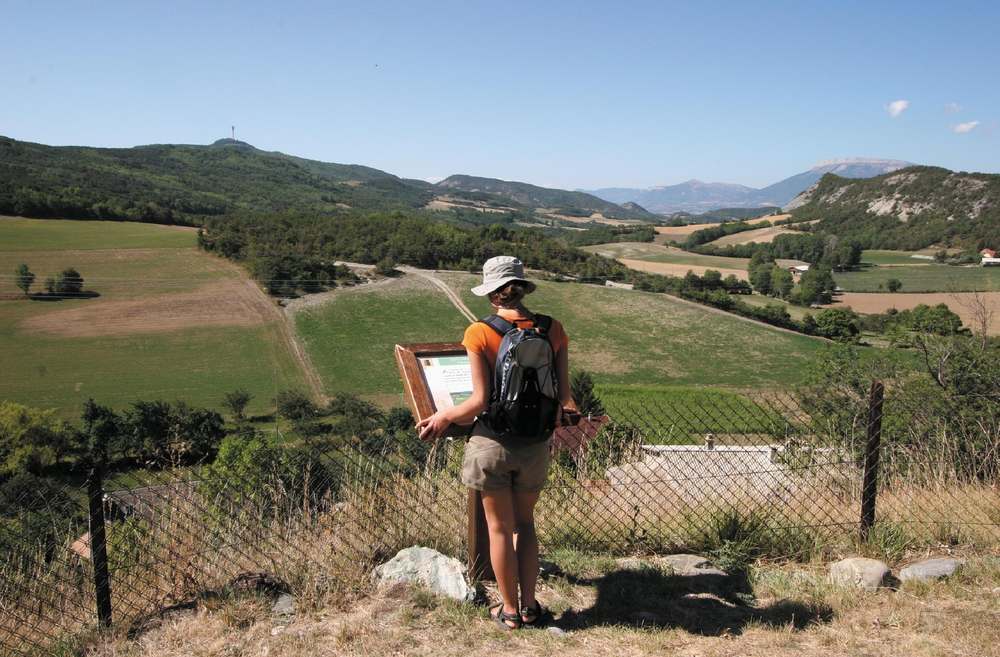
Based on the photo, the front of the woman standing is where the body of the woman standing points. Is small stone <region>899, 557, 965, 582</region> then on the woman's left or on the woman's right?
on the woman's right

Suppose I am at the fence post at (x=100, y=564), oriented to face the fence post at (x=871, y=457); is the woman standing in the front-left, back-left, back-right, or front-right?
front-right

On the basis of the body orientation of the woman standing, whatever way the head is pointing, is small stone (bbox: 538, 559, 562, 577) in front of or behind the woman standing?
in front

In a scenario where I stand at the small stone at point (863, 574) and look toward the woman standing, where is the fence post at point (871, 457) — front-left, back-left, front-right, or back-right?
back-right

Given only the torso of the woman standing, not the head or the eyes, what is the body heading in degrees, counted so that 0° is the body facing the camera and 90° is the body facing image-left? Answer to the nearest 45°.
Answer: approximately 180°

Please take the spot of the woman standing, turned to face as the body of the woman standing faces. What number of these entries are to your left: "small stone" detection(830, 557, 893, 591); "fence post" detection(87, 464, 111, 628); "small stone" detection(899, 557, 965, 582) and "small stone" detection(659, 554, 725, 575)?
1

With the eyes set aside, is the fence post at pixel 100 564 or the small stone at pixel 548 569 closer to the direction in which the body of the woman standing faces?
the small stone

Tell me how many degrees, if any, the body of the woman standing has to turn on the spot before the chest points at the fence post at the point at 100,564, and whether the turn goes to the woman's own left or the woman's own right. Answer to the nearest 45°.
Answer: approximately 90° to the woman's own left

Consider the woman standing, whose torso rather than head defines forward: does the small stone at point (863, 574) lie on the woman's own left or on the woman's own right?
on the woman's own right

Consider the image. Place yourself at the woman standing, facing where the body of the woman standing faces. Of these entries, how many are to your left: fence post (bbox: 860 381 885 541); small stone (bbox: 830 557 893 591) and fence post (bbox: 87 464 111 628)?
1

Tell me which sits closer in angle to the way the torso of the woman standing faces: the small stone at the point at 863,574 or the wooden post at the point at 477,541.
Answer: the wooden post

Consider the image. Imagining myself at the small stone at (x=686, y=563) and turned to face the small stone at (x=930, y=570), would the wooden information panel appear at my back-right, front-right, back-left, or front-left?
back-right

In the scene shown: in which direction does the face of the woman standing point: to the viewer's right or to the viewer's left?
to the viewer's left
